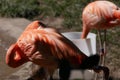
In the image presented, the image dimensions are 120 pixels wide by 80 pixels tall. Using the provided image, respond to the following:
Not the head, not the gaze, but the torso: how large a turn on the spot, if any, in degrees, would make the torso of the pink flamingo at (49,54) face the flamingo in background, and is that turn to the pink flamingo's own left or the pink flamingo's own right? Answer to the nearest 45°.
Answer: approximately 135° to the pink flamingo's own right

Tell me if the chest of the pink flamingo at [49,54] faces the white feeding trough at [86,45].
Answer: no

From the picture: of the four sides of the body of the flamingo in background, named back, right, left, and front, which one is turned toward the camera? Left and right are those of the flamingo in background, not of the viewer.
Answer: left

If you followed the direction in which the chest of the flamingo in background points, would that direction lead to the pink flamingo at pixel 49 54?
no

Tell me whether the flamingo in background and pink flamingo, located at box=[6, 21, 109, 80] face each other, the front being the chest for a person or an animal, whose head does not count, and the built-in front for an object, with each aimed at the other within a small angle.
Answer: no

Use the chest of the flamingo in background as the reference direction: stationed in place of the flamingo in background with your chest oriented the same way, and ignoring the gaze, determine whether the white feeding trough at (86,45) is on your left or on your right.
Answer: on your left

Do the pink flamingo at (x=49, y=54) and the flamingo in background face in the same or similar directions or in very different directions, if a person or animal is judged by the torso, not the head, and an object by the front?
same or similar directions
